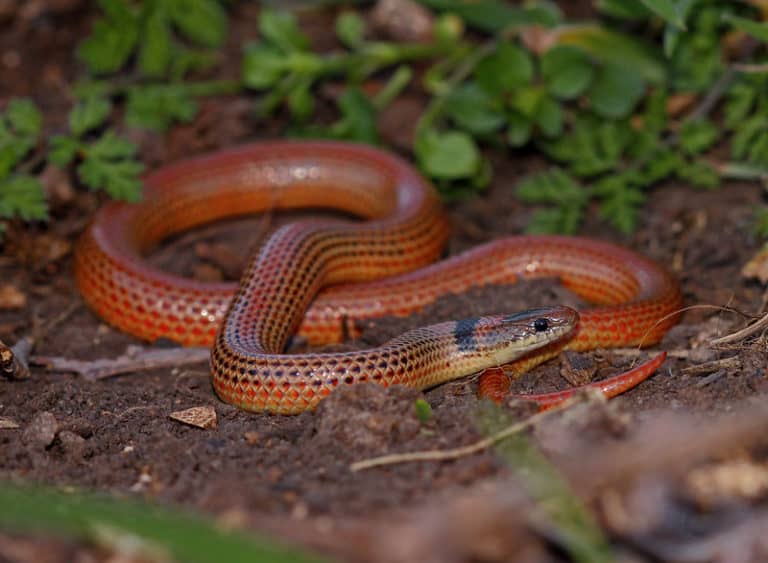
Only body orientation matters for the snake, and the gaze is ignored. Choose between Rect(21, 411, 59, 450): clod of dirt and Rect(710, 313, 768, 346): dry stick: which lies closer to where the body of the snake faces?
the dry stick

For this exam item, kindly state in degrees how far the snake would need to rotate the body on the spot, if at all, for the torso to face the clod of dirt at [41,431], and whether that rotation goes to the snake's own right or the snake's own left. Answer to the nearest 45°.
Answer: approximately 135° to the snake's own right

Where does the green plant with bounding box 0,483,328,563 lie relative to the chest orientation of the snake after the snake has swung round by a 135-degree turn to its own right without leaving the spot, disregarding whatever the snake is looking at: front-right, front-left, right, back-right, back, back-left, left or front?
front-left

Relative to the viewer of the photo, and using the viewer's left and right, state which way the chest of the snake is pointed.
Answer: facing to the right of the viewer

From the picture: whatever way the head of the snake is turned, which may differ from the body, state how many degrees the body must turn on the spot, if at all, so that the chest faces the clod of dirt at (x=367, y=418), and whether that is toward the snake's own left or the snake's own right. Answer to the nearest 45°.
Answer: approximately 90° to the snake's own right

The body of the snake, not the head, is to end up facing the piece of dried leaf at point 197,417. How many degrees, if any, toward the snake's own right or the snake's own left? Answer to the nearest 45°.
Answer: approximately 90° to the snake's own right
